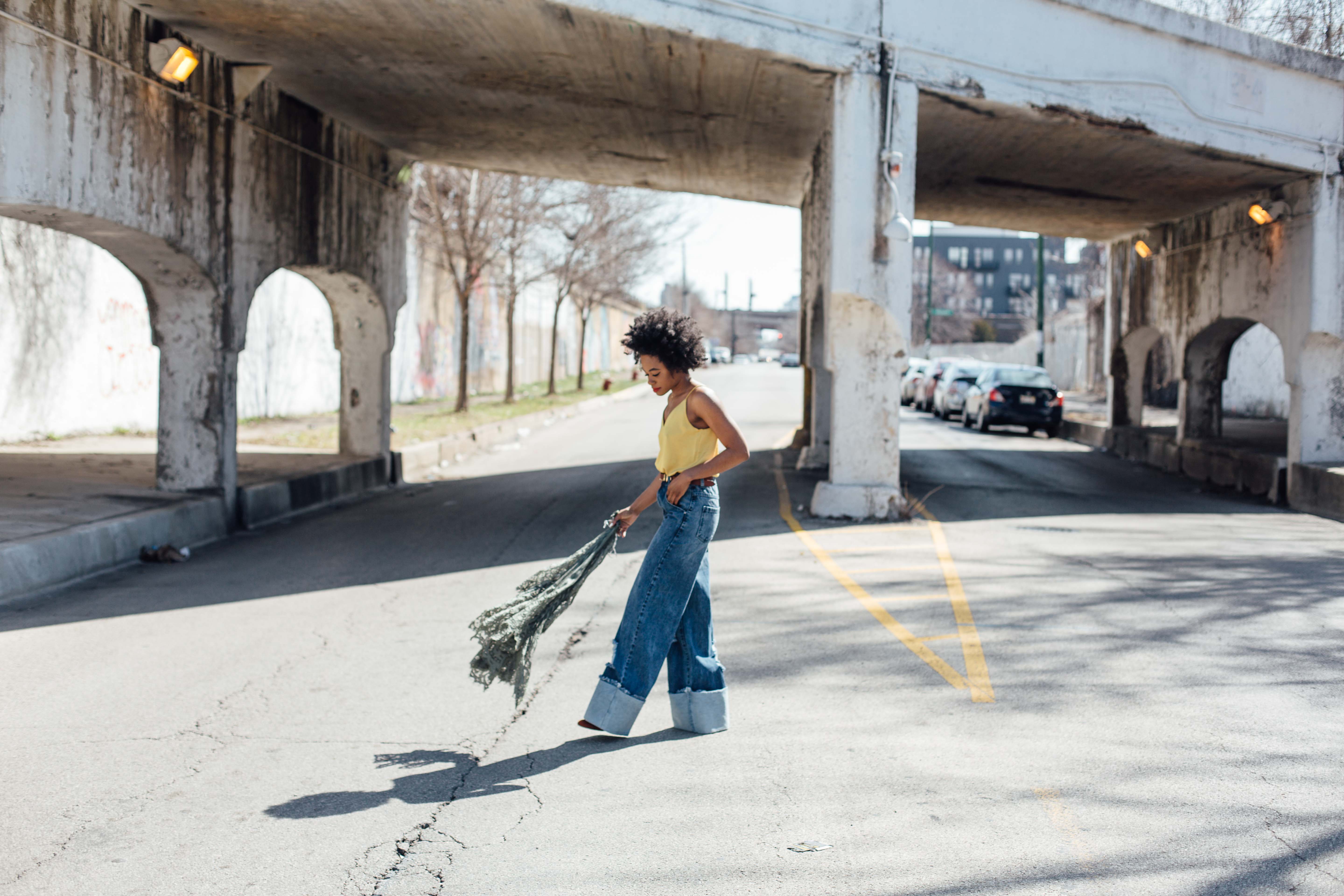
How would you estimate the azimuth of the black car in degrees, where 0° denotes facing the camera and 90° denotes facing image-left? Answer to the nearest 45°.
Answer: approximately 180°

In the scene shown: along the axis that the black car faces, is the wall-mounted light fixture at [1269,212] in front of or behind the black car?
behind

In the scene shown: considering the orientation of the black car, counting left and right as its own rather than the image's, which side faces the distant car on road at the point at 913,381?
front

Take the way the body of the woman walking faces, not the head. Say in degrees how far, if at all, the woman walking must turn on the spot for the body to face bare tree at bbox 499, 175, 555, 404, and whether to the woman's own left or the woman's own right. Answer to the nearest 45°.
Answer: approximately 90° to the woman's own right

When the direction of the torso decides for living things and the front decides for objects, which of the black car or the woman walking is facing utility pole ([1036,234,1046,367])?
the black car

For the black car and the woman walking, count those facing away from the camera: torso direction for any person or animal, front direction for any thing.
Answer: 1

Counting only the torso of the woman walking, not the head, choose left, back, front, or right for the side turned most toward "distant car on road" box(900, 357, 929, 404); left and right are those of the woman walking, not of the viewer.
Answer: right

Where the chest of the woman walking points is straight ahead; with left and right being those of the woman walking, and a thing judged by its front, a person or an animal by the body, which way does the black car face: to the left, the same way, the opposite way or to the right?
to the right

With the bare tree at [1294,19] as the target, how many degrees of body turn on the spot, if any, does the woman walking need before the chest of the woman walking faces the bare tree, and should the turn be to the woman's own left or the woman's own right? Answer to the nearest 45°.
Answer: approximately 135° to the woman's own right

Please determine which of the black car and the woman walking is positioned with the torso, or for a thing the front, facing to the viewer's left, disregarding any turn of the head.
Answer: the woman walking

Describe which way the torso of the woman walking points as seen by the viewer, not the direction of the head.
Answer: to the viewer's left

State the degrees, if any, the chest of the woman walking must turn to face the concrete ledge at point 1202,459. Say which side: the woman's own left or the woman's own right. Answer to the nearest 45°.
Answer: approximately 135° to the woman's own right
